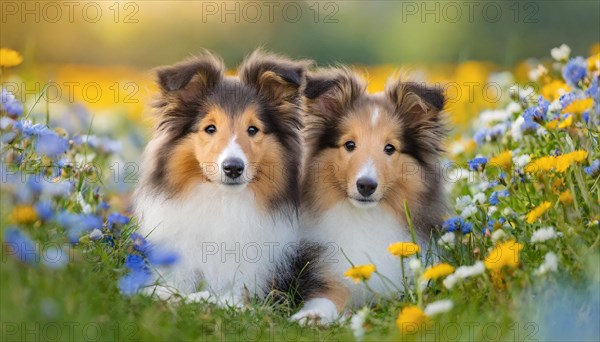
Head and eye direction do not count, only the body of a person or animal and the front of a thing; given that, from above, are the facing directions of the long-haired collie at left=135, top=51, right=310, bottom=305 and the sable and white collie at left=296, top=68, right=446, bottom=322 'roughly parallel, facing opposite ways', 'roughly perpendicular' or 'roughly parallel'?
roughly parallel

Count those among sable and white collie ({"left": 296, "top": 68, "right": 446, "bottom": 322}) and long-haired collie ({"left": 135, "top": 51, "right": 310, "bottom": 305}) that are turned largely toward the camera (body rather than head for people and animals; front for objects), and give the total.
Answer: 2

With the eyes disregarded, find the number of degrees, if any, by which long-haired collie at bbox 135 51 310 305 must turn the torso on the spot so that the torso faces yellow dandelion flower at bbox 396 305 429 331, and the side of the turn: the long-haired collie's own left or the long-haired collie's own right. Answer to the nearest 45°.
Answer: approximately 45° to the long-haired collie's own left

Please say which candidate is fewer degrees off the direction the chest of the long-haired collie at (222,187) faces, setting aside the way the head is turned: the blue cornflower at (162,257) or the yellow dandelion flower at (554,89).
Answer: the blue cornflower

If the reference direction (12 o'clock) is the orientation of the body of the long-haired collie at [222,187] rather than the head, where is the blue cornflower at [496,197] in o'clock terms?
The blue cornflower is roughly at 9 o'clock from the long-haired collie.

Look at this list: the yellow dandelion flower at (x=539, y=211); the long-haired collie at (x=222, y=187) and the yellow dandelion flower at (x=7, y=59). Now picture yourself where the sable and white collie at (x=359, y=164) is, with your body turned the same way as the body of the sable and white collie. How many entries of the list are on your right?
2

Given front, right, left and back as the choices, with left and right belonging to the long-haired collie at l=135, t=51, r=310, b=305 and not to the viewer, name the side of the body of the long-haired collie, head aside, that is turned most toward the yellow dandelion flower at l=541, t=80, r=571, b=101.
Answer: left

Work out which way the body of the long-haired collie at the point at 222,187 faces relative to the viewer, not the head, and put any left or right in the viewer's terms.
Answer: facing the viewer

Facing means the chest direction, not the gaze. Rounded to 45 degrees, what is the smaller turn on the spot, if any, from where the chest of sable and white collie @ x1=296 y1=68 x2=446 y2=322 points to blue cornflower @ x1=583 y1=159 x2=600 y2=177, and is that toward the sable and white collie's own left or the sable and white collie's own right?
approximately 90° to the sable and white collie's own left

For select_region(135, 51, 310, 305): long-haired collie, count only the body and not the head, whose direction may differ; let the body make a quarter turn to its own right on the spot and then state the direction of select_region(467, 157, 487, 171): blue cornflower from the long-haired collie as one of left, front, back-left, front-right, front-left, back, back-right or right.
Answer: back

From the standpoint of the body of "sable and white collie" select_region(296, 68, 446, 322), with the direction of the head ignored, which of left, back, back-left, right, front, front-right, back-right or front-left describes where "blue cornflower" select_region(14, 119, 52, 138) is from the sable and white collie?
right

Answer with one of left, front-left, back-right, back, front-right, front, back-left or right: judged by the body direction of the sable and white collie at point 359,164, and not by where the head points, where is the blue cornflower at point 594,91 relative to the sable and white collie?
left

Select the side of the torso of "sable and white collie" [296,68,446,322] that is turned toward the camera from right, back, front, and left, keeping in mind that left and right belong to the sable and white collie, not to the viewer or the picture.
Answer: front
